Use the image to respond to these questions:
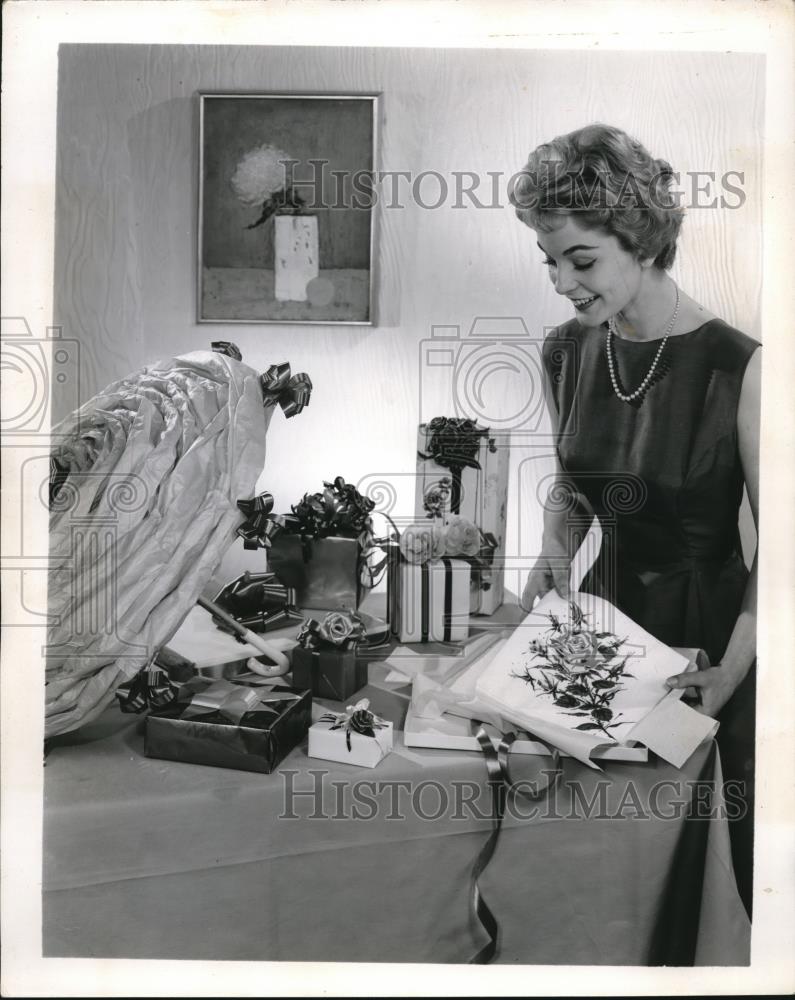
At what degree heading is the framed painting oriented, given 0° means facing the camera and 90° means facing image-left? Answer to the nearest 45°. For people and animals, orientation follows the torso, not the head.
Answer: approximately 0°

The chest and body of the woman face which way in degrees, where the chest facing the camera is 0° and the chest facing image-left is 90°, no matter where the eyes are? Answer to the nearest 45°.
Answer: approximately 45°

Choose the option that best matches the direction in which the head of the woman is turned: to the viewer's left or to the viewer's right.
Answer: to the viewer's left
